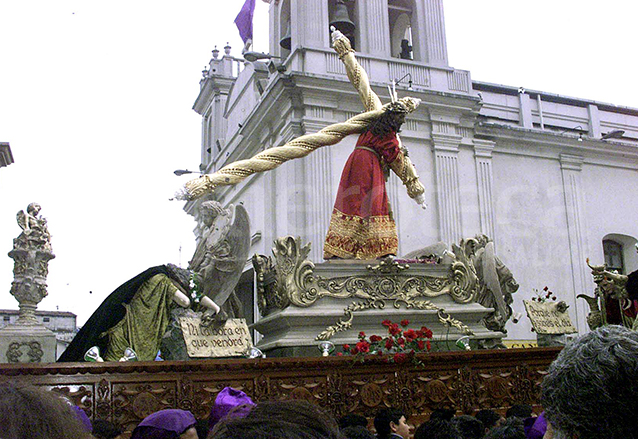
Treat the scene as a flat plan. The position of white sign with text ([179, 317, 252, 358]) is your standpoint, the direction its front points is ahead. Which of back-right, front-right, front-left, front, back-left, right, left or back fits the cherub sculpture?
right

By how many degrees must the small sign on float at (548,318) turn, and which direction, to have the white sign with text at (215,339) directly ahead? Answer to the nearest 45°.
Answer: approximately 45° to its right

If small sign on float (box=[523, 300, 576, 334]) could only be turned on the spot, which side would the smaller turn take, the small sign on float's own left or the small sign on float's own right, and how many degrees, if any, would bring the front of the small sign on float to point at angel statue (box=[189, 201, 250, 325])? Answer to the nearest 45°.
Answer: approximately 45° to the small sign on float's own right

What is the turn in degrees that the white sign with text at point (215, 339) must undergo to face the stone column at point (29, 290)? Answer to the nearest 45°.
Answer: approximately 90° to its right

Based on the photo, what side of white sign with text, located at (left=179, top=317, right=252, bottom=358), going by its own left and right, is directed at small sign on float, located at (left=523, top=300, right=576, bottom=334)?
left

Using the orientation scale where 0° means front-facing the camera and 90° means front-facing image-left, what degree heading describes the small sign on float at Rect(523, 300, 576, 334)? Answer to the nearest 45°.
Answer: approximately 0°

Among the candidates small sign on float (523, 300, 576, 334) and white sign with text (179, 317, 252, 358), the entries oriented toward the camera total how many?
2
